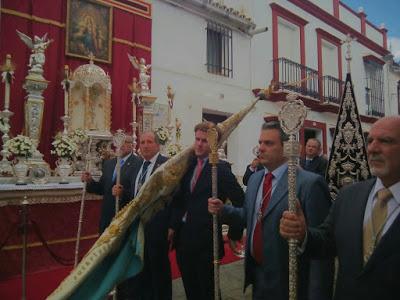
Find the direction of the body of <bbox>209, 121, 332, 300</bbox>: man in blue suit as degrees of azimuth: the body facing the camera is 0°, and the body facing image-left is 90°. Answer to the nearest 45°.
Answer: approximately 45°

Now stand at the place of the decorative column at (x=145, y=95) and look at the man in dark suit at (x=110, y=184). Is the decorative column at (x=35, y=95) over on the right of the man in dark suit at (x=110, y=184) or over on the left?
right

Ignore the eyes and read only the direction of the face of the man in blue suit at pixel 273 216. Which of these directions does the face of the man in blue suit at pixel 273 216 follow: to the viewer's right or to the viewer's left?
to the viewer's left

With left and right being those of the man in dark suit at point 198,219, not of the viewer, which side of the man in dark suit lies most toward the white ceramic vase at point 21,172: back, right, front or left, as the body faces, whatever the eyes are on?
right

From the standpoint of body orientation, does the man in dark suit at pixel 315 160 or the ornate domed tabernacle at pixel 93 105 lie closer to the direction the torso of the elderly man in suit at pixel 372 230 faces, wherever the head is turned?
the ornate domed tabernacle

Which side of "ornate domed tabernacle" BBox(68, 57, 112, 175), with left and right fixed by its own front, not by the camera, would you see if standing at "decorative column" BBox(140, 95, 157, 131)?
left

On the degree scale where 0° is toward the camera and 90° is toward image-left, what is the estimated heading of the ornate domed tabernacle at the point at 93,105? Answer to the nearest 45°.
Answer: approximately 0°

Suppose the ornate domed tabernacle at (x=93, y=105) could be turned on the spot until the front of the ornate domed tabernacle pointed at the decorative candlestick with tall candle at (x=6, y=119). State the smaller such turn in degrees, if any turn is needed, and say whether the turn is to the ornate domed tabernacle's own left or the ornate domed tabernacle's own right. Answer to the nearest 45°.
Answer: approximately 45° to the ornate domed tabernacle's own right
